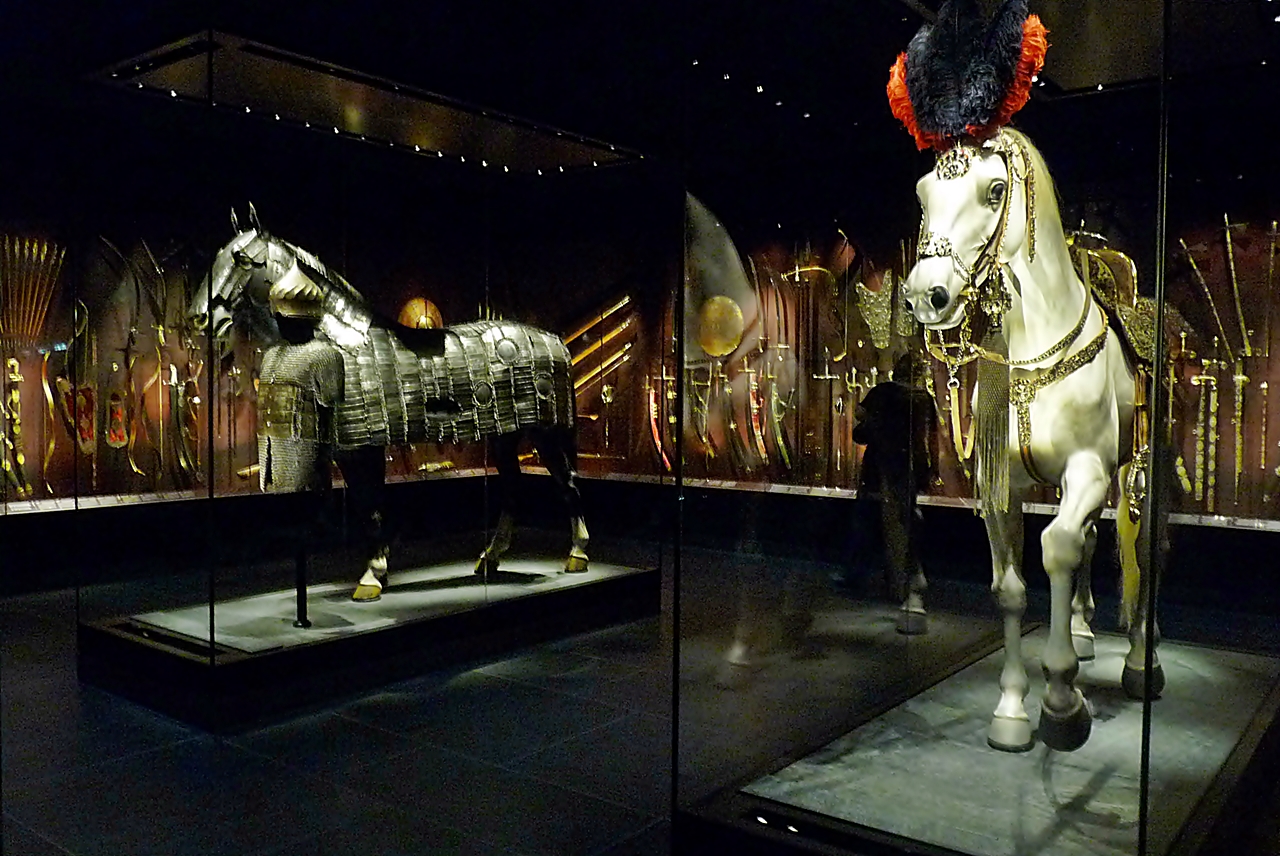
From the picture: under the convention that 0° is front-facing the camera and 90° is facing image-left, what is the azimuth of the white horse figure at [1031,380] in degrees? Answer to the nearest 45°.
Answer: approximately 45°

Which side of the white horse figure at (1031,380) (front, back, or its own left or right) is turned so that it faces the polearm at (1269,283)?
back

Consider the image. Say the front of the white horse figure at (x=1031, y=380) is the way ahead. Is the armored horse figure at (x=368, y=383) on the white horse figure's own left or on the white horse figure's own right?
on the white horse figure's own right

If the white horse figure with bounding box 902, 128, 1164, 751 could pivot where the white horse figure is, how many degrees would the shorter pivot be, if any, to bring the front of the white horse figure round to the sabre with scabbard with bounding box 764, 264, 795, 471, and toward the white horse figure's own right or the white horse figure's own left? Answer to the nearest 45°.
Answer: approximately 135° to the white horse figure's own right

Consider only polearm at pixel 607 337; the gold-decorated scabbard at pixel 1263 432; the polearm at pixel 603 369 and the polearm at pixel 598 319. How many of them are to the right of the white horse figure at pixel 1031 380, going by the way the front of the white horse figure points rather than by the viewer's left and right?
3

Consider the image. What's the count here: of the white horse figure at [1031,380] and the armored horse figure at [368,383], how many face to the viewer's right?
0

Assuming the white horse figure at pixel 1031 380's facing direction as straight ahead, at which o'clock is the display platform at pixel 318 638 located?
The display platform is roughly at 2 o'clock from the white horse figure.

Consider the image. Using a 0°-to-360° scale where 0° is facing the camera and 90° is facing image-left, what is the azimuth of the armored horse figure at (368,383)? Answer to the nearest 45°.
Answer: approximately 45°
